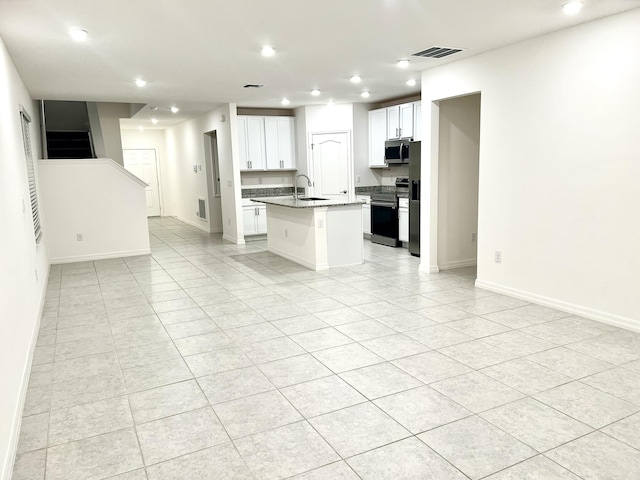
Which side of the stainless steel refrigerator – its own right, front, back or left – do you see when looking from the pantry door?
right

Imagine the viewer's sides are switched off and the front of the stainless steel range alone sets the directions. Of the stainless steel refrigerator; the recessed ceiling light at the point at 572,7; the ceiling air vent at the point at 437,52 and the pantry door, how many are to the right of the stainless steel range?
1

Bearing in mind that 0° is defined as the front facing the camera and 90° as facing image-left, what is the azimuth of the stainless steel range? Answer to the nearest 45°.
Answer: approximately 45°

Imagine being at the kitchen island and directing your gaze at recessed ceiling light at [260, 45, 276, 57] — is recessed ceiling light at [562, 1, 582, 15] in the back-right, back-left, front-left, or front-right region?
front-left

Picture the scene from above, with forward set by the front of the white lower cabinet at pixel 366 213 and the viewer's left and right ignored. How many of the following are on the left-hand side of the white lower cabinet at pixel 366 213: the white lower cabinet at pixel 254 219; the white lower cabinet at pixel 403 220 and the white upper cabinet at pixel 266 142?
1

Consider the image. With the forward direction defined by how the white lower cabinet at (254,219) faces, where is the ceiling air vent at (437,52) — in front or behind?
in front

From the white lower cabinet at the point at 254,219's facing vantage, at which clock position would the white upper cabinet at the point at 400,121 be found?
The white upper cabinet is roughly at 10 o'clock from the white lower cabinet.

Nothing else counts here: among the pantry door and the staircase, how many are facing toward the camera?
2

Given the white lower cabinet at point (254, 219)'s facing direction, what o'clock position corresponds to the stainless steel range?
The stainless steel range is roughly at 10 o'clock from the white lower cabinet.

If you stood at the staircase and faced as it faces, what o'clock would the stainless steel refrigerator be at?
The stainless steel refrigerator is roughly at 11 o'clock from the staircase.

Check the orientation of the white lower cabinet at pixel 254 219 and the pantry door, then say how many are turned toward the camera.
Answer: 2

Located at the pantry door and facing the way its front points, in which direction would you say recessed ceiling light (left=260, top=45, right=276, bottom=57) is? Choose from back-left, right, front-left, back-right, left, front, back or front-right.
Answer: front
